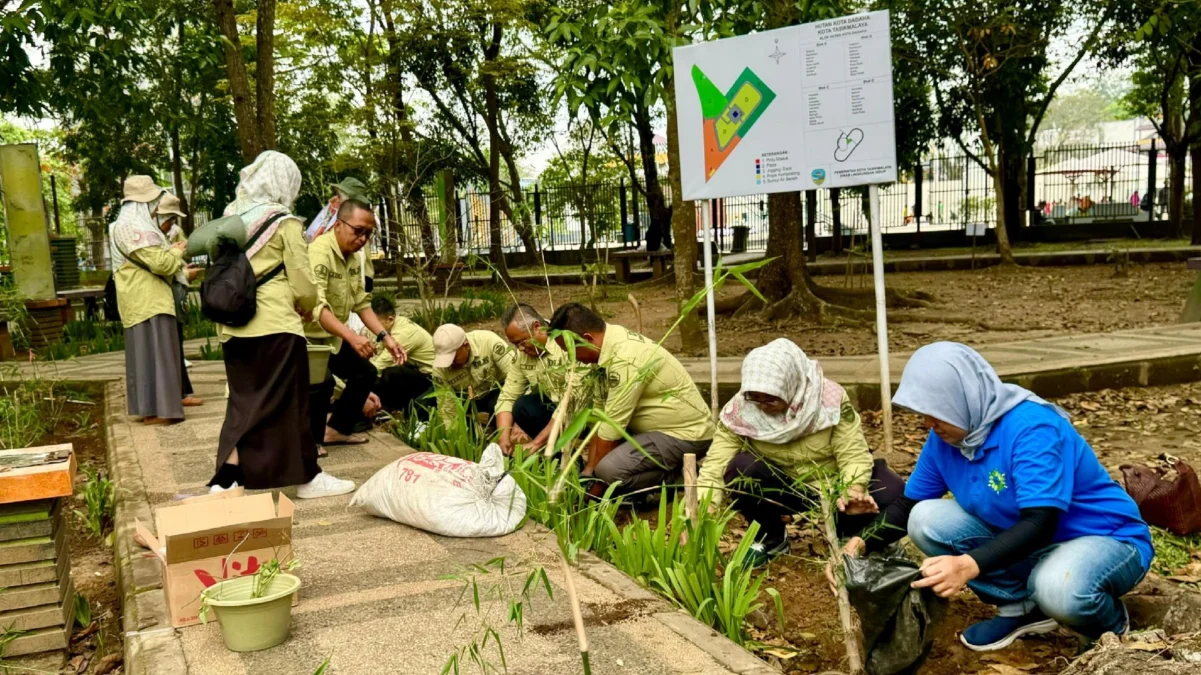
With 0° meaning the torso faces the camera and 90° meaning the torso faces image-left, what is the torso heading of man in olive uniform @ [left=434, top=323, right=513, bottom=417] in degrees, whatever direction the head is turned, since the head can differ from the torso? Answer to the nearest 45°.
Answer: approximately 45°

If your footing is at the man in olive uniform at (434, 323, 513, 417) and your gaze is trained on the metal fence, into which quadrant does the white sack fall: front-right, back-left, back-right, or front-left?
back-right

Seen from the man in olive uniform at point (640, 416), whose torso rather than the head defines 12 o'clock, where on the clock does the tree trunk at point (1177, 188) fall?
The tree trunk is roughly at 4 o'clock from the man in olive uniform.

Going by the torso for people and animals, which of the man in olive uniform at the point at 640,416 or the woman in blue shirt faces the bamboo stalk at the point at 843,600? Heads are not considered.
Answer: the woman in blue shirt

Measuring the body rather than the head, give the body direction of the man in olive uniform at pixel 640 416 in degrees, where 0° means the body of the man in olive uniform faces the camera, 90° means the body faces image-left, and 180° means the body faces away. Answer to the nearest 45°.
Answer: approximately 90°

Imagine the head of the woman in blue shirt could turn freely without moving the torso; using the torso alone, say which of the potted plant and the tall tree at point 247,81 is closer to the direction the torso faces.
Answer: the potted plant

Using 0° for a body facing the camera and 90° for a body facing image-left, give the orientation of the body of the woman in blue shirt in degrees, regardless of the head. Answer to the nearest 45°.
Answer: approximately 45°

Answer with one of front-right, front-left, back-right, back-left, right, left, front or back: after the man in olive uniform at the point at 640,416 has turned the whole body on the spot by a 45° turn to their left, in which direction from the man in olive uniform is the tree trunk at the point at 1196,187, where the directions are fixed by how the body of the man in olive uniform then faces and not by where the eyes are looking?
back

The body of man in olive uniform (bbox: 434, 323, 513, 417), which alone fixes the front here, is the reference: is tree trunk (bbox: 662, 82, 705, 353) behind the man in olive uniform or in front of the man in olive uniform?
behind

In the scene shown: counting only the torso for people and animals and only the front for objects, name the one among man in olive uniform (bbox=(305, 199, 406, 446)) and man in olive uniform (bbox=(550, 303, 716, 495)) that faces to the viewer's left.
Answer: man in olive uniform (bbox=(550, 303, 716, 495))

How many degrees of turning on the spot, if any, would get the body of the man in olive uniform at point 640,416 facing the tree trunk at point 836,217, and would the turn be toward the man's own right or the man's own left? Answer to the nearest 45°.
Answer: approximately 90° to the man's own right

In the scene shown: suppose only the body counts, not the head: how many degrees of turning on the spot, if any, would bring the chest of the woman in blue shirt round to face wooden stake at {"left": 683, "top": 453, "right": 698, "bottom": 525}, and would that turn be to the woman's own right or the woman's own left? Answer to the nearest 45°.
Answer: approximately 45° to the woman's own right

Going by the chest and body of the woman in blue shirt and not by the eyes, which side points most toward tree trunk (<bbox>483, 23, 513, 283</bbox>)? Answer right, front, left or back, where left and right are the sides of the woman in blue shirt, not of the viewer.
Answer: right
